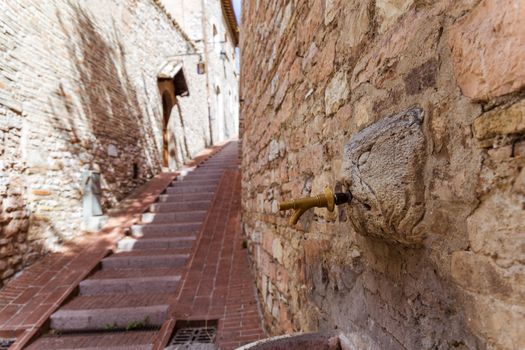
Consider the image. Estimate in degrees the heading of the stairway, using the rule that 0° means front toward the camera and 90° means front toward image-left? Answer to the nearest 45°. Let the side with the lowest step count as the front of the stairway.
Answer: approximately 0°

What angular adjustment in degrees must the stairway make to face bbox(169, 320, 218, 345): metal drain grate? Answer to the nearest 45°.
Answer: approximately 45° to its left

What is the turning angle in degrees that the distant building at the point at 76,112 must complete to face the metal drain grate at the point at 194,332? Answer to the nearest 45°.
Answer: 0° — it already faces it

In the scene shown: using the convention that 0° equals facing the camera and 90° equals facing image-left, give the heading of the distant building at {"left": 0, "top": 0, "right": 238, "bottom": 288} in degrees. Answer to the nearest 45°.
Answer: approximately 315°
